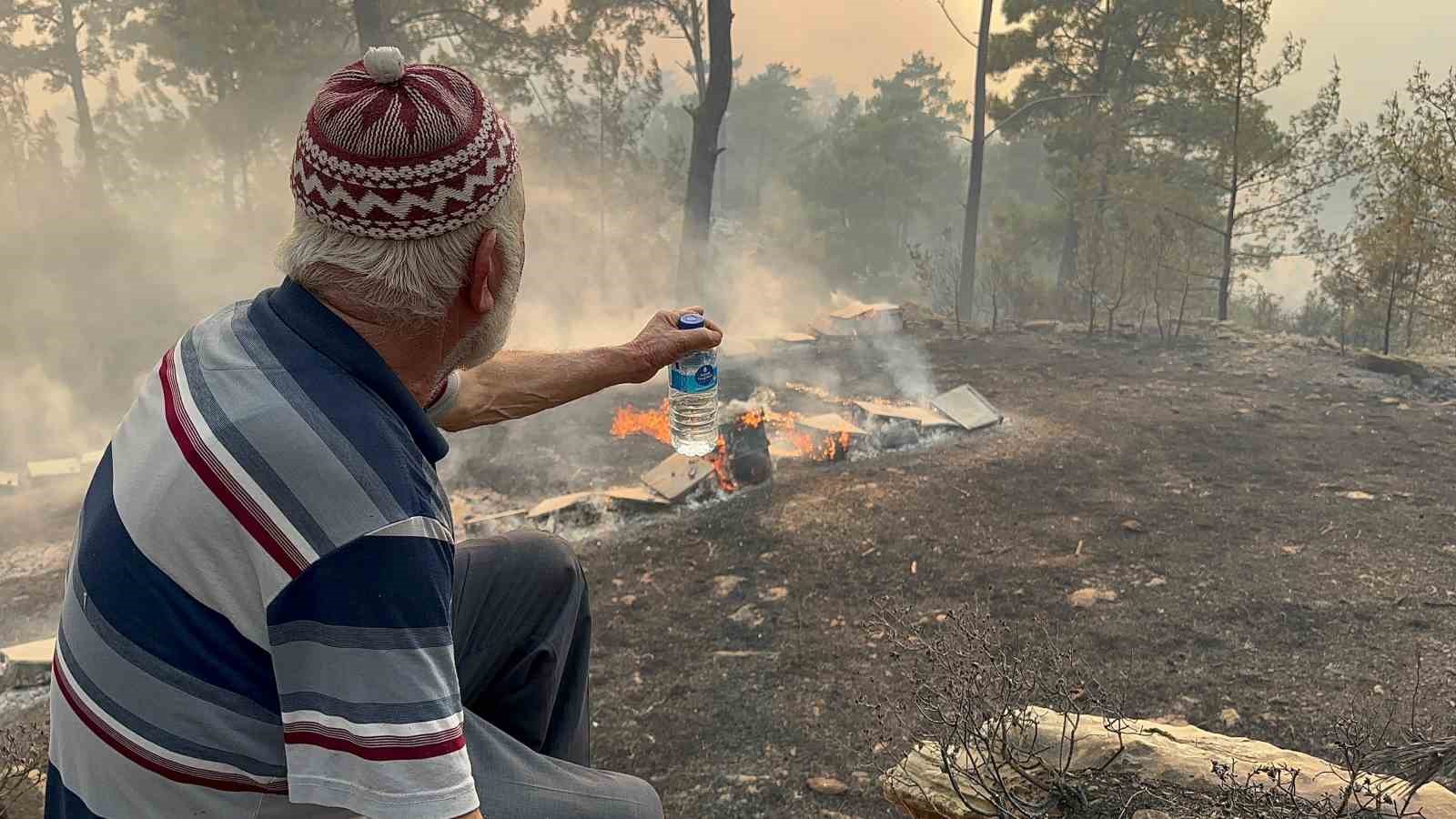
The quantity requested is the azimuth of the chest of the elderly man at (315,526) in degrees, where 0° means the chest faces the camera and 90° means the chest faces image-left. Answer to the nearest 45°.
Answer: approximately 225°

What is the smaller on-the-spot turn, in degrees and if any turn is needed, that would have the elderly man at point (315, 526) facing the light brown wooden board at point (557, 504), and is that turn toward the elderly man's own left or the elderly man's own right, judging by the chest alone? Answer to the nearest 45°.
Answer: approximately 45° to the elderly man's own left

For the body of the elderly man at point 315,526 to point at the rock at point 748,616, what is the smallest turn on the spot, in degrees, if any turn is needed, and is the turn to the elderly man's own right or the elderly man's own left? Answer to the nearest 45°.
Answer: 0° — they already face it

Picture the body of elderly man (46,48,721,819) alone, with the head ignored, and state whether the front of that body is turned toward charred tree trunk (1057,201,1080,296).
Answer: yes

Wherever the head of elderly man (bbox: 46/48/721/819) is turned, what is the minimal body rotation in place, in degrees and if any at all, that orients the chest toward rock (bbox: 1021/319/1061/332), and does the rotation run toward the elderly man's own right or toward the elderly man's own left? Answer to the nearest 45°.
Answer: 0° — they already face it

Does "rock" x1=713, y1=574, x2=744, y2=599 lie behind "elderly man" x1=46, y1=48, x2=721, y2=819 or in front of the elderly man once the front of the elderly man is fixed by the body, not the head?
in front

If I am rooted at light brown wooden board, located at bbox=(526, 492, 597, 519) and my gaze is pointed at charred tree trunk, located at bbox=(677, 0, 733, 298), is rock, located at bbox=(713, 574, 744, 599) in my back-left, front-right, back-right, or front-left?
back-right

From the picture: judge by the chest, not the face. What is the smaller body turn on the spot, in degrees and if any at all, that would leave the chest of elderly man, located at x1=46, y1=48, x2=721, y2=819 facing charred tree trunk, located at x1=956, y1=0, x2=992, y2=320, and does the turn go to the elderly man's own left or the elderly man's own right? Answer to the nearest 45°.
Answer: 0° — they already face it

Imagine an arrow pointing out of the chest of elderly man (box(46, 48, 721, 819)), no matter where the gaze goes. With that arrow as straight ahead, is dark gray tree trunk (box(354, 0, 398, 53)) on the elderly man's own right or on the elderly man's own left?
on the elderly man's own left

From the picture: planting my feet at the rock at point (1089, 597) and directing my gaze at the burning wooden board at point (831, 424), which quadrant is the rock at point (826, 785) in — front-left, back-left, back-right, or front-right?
back-left

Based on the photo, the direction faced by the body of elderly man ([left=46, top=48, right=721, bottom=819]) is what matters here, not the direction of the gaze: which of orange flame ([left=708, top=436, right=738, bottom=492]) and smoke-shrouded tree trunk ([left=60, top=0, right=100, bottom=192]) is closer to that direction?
the orange flame

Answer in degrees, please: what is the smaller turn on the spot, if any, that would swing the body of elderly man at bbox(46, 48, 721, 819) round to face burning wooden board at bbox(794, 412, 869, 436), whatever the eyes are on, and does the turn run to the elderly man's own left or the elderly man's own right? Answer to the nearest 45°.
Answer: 0° — they already face it

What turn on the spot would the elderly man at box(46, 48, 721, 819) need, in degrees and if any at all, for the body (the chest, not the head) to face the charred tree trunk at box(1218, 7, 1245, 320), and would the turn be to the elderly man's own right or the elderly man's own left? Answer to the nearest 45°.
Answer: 0° — they already face it
